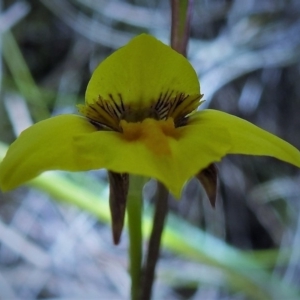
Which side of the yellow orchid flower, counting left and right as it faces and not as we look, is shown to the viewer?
front
